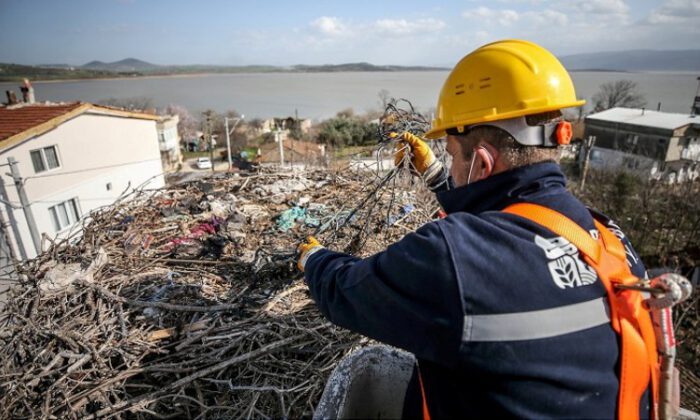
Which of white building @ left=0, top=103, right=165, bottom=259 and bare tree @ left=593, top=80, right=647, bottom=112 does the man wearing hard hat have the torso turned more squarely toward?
the white building

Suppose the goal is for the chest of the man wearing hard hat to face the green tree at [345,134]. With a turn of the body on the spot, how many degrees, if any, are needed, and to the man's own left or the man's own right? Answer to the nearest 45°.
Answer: approximately 45° to the man's own right

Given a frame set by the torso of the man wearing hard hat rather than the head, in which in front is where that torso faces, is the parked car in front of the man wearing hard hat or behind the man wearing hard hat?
in front

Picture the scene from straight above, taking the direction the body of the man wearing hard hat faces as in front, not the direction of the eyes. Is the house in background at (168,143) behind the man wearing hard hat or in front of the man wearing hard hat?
in front

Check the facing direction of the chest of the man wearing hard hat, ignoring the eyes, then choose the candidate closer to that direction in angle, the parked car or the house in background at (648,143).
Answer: the parked car

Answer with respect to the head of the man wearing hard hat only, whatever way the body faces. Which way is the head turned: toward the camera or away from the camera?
away from the camera

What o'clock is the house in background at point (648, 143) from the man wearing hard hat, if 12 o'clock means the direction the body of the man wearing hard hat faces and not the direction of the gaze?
The house in background is roughly at 2 o'clock from the man wearing hard hat.

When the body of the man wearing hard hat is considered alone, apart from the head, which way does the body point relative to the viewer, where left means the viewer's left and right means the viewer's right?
facing away from the viewer and to the left of the viewer

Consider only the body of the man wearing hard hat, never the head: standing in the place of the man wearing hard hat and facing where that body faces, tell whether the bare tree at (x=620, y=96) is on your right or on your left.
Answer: on your right

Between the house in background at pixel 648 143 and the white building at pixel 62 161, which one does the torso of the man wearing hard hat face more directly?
the white building
